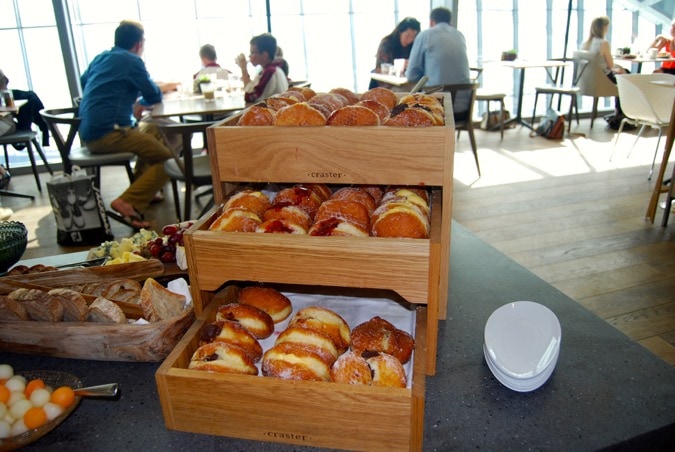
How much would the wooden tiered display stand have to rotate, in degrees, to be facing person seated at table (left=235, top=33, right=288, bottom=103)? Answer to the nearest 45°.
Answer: approximately 180°

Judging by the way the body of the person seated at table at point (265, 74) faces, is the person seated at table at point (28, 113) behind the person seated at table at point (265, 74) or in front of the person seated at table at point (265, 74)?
in front

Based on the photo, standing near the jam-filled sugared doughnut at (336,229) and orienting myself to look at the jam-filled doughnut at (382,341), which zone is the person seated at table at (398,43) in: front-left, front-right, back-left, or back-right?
back-left

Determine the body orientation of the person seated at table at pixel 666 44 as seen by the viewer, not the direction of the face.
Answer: to the viewer's left

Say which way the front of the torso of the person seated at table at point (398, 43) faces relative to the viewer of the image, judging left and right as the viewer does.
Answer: facing the viewer and to the right of the viewer

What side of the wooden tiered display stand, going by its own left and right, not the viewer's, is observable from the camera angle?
front

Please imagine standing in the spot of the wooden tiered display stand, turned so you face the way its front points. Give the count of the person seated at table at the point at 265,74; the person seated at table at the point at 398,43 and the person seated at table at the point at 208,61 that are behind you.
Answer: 3

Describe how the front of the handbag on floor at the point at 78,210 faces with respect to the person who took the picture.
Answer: facing the viewer

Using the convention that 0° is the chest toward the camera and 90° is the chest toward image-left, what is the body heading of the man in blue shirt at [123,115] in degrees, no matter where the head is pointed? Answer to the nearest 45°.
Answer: approximately 225°

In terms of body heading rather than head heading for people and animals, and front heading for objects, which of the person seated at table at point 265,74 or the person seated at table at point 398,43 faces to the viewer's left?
the person seated at table at point 265,74

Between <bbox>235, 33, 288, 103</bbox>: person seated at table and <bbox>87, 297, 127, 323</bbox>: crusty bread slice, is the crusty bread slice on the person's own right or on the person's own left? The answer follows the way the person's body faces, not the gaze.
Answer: on the person's own left

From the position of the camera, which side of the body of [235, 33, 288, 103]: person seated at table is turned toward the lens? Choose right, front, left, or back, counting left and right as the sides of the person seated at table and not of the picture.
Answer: left

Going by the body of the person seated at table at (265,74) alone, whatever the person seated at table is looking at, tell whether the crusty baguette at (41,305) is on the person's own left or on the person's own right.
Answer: on the person's own left

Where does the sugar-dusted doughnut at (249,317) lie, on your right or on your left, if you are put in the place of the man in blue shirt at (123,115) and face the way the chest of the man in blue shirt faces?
on your right

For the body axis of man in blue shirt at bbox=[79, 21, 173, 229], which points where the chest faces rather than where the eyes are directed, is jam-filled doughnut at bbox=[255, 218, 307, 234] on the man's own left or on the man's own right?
on the man's own right
